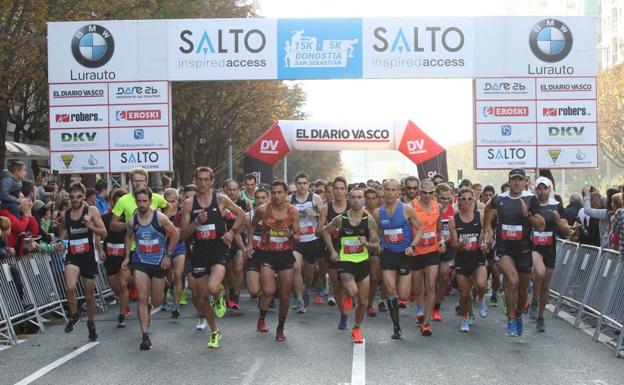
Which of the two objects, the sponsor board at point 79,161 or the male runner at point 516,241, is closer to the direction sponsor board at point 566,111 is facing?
the male runner

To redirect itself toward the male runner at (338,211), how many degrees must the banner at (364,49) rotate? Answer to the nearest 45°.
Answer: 0° — it already faces them

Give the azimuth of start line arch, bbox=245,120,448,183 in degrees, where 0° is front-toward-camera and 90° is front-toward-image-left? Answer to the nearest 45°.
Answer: approximately 0°

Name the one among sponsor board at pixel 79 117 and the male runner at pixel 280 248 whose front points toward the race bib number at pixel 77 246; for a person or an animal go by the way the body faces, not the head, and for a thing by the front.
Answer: the sponsor board

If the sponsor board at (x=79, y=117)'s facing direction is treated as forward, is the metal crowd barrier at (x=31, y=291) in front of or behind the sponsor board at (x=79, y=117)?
in front
